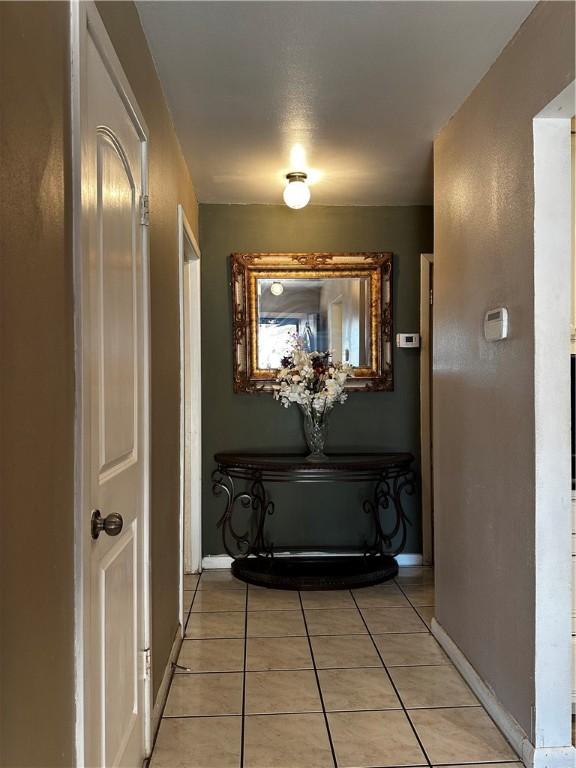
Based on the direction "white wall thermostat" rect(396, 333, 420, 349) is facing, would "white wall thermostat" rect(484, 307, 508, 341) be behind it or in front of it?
in front

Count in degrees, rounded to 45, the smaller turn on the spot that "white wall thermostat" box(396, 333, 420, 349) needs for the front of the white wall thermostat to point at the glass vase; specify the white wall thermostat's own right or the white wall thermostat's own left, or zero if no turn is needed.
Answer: approximately 45° to the white wall thermostat's own right

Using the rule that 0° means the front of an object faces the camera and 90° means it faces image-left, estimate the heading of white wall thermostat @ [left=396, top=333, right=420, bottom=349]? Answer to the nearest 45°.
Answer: approximately 0°

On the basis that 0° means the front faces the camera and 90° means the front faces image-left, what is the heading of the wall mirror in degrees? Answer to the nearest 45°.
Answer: approximately 0°

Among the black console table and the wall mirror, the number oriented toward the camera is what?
2

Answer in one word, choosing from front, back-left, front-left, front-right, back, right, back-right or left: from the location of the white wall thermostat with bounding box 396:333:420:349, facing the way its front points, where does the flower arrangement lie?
front-right

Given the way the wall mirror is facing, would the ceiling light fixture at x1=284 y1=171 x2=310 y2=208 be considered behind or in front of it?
in front

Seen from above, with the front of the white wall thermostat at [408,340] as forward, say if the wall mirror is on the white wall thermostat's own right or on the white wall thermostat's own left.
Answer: on the white wall thermostat's own right
